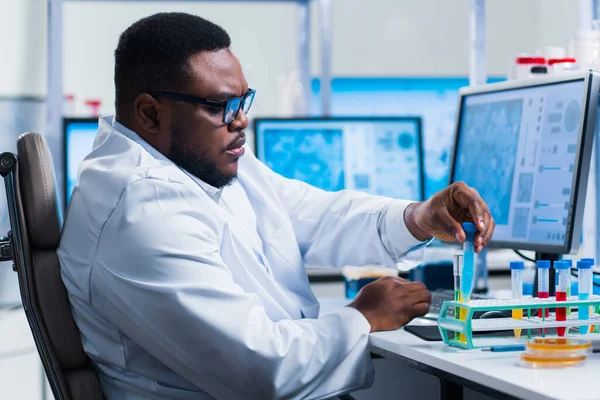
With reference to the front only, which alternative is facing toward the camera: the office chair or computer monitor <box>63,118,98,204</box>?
the computer monitor

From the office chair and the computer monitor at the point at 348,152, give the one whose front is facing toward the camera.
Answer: the computer monitor

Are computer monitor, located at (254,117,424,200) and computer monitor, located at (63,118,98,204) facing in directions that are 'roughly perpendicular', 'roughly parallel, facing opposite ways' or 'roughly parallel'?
roughly parallel

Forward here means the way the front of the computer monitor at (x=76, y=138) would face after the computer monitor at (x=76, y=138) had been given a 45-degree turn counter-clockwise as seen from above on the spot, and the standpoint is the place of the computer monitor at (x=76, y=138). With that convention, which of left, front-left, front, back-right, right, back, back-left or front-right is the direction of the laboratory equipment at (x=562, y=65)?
front

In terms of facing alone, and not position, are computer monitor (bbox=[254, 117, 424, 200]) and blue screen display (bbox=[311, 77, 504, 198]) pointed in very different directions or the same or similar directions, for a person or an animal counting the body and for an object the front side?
same or similar directions

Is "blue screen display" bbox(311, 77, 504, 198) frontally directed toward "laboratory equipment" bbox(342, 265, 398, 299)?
yes

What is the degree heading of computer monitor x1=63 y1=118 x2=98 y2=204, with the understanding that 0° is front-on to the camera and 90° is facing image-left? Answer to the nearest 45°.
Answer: approximately 0°

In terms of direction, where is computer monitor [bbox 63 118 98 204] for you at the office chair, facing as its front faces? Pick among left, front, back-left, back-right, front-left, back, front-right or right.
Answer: left

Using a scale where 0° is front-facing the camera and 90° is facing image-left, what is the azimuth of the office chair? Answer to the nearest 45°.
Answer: approximately 270°

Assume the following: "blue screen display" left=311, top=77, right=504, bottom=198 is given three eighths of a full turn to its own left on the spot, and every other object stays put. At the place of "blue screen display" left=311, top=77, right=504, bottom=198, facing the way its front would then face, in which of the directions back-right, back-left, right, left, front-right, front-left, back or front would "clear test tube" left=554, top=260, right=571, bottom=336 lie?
back-right

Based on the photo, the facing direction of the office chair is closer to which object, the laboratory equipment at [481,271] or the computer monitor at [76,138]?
the laboratory equipment

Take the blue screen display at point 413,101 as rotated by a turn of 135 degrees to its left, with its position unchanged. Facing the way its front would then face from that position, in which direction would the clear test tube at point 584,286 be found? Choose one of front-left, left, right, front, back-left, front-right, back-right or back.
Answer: back-right

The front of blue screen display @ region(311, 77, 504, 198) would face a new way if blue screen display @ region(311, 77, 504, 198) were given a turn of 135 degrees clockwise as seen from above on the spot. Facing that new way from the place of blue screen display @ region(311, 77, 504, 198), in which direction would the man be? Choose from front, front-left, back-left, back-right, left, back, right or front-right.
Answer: back-left

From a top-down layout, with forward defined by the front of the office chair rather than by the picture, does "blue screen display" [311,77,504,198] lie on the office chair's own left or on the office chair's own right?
on the office chair's own left

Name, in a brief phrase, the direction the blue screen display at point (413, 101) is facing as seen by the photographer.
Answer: facing the viewer
